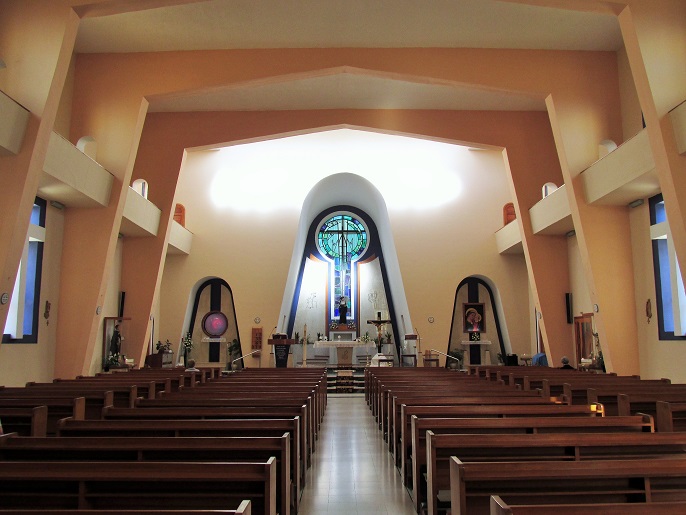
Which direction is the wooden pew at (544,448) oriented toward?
away from the camera

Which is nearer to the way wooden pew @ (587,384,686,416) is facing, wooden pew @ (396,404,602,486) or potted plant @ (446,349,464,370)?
the potted plant

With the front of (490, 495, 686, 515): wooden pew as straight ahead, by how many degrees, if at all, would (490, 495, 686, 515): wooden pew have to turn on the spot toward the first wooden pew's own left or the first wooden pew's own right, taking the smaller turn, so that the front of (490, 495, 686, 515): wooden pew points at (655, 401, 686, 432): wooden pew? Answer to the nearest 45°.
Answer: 0° — it already faces it

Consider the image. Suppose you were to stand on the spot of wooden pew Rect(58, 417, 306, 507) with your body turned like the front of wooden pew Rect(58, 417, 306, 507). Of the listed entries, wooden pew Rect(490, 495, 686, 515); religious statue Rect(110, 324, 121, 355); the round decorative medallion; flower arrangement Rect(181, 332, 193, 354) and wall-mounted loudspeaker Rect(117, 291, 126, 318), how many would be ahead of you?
4

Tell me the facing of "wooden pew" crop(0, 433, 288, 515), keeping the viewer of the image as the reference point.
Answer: facing away from the viewer

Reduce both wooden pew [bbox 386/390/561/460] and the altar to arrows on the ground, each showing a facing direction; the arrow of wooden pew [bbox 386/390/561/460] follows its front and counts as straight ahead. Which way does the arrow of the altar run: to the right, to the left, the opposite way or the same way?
the opposite way

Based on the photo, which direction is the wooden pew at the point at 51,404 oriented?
away from the camera

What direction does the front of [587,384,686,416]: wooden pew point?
away from the camera

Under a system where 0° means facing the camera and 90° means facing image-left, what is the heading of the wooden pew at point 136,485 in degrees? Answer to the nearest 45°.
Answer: approximately 180°

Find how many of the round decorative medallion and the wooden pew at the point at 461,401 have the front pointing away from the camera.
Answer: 1

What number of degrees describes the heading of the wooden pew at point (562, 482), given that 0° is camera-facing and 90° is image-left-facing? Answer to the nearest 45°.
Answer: approximately 180°

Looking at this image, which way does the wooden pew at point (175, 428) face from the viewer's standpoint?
away from the camera

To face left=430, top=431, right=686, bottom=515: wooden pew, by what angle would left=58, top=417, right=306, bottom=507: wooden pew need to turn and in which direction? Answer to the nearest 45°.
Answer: approximately 135° to its right
